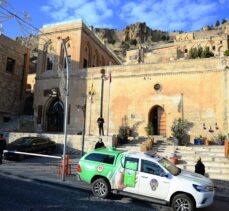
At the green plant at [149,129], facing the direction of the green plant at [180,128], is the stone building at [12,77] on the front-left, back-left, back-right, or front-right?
back-right

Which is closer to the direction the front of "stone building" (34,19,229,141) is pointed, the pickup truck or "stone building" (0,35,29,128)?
the pickup truck

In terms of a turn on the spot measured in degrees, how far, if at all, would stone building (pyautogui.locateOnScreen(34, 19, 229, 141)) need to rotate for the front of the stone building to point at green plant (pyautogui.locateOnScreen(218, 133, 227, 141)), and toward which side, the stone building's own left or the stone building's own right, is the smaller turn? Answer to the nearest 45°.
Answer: approximately 45° to the stone building's own left

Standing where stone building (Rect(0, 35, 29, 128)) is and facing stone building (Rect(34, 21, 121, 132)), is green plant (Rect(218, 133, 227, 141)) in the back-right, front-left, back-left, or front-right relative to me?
front-right

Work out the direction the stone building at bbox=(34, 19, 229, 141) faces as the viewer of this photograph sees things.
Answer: facing the viewer

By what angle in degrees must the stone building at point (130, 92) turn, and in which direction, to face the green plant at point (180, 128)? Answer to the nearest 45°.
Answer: approximately 45° to its left

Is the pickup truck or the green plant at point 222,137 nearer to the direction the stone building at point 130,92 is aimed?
the pickup truck

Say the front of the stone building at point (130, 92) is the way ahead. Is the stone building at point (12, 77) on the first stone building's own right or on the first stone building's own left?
on the first stone building's own right

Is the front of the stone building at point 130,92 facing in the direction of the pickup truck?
yes

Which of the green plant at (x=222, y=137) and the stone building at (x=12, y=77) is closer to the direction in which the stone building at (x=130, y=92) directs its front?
the green plant

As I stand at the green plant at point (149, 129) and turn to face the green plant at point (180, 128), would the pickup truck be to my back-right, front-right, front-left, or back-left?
front-right
